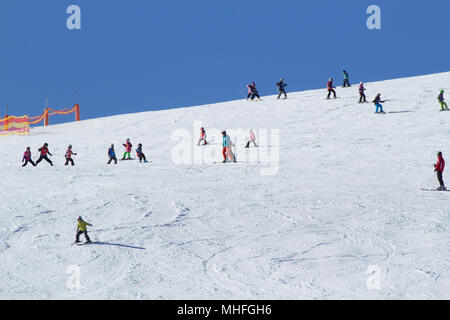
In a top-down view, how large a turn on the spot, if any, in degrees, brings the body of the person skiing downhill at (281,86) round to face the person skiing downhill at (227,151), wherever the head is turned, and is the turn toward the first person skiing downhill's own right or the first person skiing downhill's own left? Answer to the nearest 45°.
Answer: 0° — they already face them
